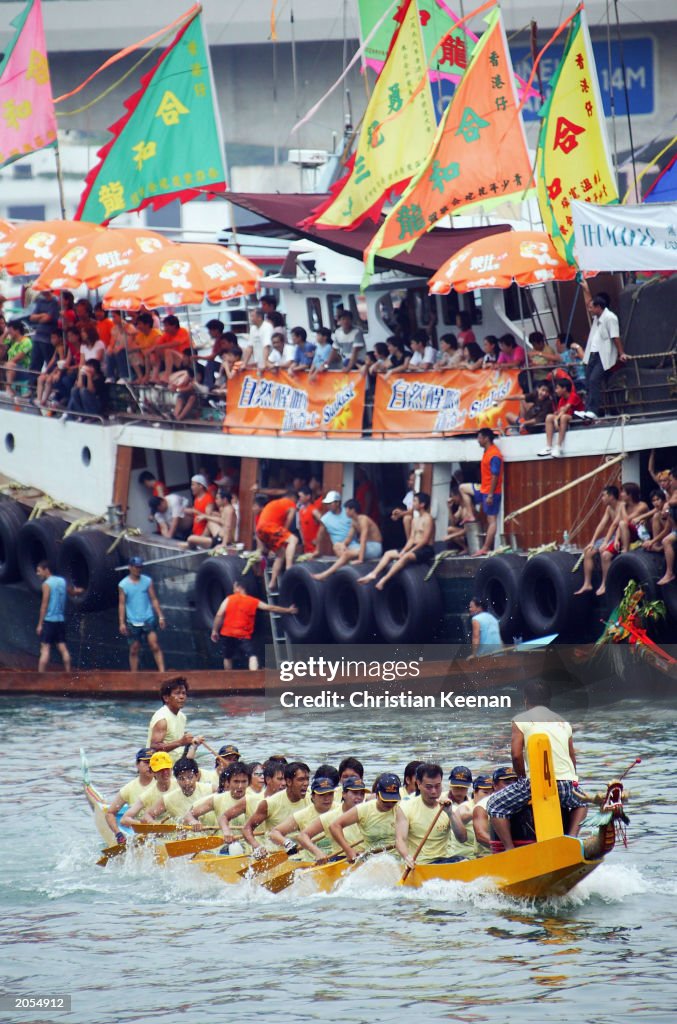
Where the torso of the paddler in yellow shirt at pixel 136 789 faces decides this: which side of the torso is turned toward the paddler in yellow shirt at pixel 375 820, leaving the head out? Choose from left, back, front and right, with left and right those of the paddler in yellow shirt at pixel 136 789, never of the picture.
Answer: front

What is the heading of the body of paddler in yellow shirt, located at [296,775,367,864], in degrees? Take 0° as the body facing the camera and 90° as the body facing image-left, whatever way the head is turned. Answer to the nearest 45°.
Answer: approximately 315°

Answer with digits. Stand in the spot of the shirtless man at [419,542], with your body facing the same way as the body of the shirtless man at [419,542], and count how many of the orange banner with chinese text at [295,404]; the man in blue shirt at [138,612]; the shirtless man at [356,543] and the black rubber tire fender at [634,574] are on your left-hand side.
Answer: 1

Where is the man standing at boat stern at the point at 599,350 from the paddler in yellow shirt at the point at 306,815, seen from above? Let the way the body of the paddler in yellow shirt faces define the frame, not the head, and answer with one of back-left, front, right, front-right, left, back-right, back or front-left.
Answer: left

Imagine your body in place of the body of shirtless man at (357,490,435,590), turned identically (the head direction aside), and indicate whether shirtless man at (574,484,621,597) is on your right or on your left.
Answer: on your left

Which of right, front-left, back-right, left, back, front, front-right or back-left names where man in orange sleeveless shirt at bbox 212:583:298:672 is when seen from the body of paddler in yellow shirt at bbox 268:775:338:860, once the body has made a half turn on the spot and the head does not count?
front-right

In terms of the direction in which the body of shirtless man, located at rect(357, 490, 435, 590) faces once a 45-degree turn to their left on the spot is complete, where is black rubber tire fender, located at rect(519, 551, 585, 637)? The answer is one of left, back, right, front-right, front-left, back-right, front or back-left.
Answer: front-left

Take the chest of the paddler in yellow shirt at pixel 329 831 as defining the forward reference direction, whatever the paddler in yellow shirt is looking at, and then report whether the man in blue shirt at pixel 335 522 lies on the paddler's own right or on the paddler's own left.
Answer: on the paddler's own left

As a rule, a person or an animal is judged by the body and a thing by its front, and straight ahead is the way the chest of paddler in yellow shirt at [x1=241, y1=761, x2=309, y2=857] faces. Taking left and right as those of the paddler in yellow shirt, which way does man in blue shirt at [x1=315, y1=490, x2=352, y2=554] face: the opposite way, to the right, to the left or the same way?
to the right

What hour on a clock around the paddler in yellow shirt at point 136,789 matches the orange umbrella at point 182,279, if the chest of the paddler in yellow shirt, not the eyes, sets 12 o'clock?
The orange umbrella is roughly at 8 o'clock from the paddler in yellow shirt.

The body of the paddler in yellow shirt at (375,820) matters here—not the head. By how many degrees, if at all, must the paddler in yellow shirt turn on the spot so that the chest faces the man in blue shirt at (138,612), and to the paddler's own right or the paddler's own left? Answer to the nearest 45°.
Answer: approximately 135° to the paddler's own left

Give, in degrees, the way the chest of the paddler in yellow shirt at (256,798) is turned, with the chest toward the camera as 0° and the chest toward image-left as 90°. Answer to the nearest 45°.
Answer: approximately 315°
